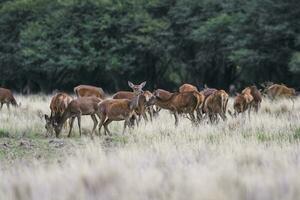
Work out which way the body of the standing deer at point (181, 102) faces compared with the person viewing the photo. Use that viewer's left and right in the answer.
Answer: facing to the left of the viewer

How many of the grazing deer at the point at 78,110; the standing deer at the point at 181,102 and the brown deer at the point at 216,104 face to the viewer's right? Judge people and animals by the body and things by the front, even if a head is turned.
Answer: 0

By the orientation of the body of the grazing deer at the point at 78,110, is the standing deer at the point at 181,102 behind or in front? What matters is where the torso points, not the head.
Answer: behind

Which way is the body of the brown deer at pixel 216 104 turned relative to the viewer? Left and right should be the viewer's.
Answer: facing away from the viewer and to the left of the viewer

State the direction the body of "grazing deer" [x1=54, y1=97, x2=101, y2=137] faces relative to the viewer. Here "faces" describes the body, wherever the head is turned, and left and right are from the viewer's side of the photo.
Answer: facing to the left of the viewer

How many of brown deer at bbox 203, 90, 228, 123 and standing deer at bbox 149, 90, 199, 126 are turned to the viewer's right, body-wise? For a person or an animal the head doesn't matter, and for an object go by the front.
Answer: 0

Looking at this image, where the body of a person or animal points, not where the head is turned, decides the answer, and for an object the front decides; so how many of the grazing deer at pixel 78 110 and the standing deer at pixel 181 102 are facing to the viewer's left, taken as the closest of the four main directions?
2

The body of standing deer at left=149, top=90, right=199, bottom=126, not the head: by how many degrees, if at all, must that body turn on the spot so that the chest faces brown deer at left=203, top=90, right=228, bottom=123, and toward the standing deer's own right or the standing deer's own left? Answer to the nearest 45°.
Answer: approximately 180°

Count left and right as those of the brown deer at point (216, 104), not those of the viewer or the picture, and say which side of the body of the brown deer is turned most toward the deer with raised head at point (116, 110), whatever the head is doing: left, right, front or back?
left
